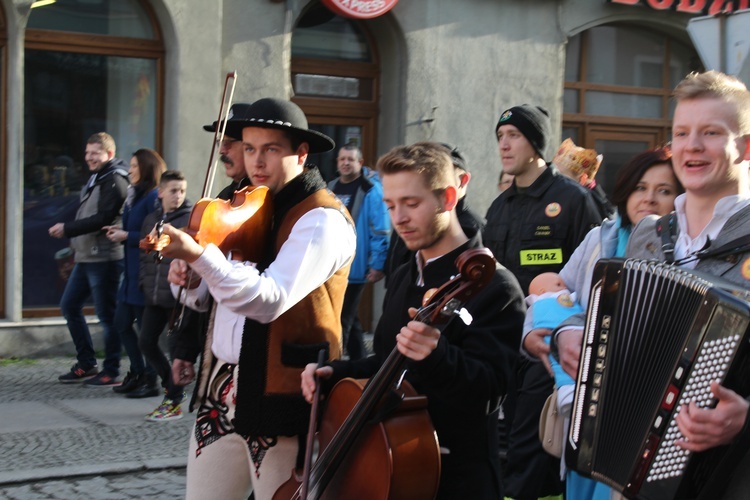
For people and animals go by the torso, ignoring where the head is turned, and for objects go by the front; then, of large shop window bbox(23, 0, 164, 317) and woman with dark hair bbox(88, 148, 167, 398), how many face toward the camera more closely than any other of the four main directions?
1

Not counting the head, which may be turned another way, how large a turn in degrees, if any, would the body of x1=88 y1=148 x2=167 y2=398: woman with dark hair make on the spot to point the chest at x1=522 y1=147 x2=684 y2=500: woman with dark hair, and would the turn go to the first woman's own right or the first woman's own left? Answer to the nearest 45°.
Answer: approximately 90° to the first woman's own left

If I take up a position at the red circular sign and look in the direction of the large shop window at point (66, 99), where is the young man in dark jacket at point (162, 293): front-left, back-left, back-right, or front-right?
front-left

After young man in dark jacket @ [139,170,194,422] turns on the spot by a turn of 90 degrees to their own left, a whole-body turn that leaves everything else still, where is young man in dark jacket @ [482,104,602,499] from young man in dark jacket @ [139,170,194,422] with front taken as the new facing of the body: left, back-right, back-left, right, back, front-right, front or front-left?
front

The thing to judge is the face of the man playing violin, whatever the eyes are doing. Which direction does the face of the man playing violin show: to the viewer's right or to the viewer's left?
to the viewer's left

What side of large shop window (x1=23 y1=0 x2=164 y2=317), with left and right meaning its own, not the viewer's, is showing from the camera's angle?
front

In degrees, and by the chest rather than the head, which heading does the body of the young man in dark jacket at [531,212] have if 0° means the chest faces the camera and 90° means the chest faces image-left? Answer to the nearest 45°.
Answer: approximately 45°

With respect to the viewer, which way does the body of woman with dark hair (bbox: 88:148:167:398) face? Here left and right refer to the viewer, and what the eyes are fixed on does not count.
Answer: facing to the left of the viewer

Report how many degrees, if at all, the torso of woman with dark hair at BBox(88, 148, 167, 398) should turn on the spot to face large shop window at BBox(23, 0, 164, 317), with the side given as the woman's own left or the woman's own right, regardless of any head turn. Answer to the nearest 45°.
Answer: approximately 90° to the woman's own right

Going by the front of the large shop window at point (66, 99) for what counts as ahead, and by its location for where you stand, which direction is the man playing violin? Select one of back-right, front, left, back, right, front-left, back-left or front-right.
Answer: front

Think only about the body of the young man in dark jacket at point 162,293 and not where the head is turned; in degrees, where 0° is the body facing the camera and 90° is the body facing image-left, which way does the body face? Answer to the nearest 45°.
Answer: approximately 45°

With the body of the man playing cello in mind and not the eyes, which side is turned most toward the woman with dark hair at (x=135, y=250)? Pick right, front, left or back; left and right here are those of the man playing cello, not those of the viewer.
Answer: right

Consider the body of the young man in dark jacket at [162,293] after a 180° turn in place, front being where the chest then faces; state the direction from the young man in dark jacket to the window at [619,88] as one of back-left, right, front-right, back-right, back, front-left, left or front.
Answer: front

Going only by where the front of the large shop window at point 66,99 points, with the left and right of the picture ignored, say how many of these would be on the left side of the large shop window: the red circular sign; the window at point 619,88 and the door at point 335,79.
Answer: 3

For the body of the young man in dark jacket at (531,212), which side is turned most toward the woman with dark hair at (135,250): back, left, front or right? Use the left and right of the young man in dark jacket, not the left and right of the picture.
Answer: right

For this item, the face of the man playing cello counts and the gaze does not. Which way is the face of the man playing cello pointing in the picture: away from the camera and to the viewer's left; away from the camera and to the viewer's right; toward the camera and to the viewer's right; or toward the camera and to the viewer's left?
toward the camera and to the viewer's left

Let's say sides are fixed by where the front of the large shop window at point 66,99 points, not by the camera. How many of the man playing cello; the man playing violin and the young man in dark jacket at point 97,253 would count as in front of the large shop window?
3

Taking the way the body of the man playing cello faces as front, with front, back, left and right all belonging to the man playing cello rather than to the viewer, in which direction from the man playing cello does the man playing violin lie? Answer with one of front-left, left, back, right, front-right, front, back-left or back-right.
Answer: right
